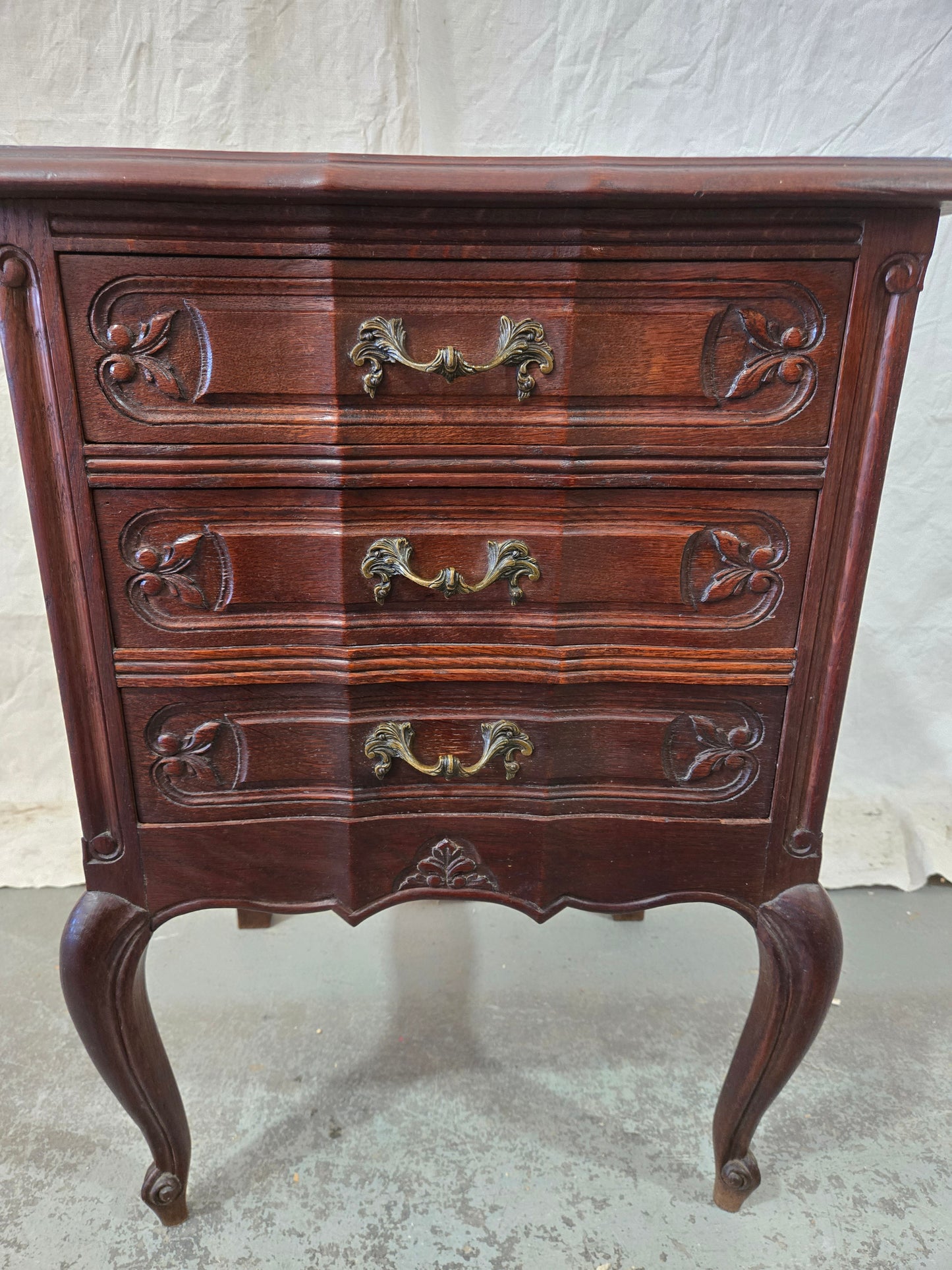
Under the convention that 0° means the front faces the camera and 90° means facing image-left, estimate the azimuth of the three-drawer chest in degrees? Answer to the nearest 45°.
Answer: approximately 0°
